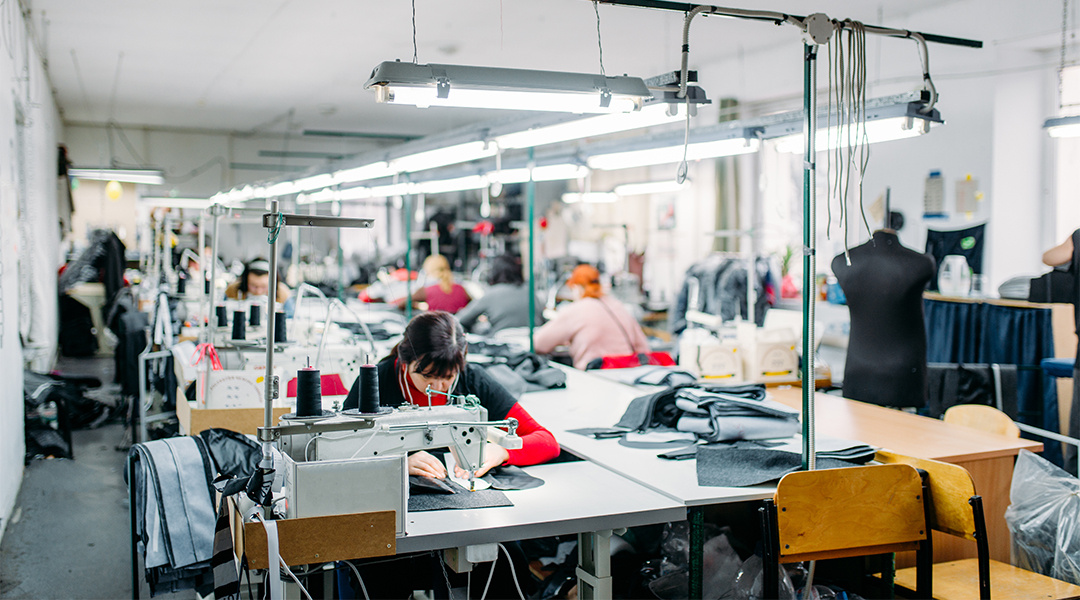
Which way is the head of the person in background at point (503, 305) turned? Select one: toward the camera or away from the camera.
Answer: away from the camera

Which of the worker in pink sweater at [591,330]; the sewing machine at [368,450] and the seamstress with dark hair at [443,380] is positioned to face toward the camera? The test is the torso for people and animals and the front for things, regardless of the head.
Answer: the seamstress with dark hair

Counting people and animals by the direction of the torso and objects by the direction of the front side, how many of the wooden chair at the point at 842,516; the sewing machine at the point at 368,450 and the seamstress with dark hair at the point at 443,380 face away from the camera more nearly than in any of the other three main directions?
2

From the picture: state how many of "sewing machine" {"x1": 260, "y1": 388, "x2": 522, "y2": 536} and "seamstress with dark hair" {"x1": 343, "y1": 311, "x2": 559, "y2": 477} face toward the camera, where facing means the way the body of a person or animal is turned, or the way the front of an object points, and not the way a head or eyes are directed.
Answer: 1

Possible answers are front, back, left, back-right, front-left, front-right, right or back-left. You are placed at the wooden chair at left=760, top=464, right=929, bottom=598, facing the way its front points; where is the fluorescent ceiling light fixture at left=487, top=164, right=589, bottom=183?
front-left

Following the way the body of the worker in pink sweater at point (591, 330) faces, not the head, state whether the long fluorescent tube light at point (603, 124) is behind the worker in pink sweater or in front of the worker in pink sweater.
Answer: behind

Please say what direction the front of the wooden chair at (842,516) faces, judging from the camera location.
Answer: facing away from the viewer

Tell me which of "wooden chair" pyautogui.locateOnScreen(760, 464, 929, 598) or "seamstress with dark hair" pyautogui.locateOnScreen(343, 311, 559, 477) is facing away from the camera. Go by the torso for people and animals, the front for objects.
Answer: the wooden chair

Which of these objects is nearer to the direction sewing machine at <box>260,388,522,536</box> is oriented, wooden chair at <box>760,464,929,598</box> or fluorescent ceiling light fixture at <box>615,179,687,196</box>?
the fluorescent ceiling light fixture

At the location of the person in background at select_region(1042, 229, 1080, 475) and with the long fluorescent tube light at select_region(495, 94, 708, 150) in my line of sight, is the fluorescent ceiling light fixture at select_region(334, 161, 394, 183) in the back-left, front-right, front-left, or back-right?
front-right

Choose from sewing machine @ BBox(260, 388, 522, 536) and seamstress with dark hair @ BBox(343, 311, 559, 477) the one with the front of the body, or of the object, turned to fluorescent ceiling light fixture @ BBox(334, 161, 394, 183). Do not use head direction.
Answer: the sewing machine

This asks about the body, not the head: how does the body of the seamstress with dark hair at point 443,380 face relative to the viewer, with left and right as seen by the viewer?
facing the viewer

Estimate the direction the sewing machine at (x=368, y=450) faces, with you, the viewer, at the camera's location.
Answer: facing away from the viewer

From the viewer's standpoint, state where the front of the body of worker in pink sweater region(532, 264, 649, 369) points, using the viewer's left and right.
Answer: facing away from the viewer and to the left of the viewer
